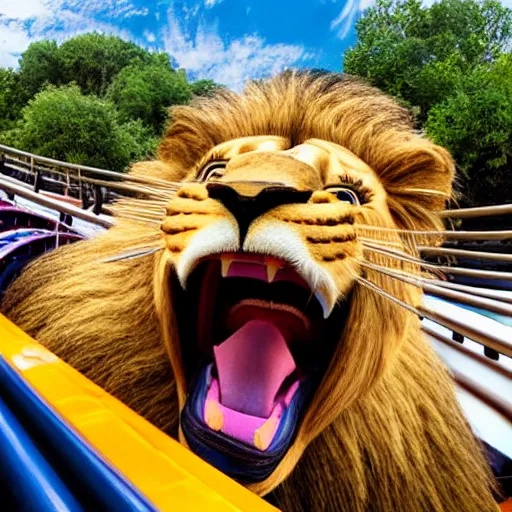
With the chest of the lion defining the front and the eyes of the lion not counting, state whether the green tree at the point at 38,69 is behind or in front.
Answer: behind

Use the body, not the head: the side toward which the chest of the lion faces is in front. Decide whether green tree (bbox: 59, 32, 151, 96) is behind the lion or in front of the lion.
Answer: behind

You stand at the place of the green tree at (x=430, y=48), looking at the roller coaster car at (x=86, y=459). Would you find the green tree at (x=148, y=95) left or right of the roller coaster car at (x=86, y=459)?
right

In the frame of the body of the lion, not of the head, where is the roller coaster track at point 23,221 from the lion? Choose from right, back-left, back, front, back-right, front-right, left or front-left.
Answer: back-right

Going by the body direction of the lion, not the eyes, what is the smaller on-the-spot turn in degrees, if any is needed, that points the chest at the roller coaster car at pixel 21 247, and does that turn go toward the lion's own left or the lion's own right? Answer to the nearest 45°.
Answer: approximately 135° to the lion's own right

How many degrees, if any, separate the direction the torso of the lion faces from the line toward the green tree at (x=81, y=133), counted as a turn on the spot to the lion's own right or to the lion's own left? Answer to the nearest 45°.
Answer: approximately 135° to the lion's own right

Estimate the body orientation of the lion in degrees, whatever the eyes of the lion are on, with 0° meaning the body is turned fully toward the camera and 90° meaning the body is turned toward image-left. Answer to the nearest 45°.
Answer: approximately 0°

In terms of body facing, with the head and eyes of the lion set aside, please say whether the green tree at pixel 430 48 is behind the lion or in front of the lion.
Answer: behind
